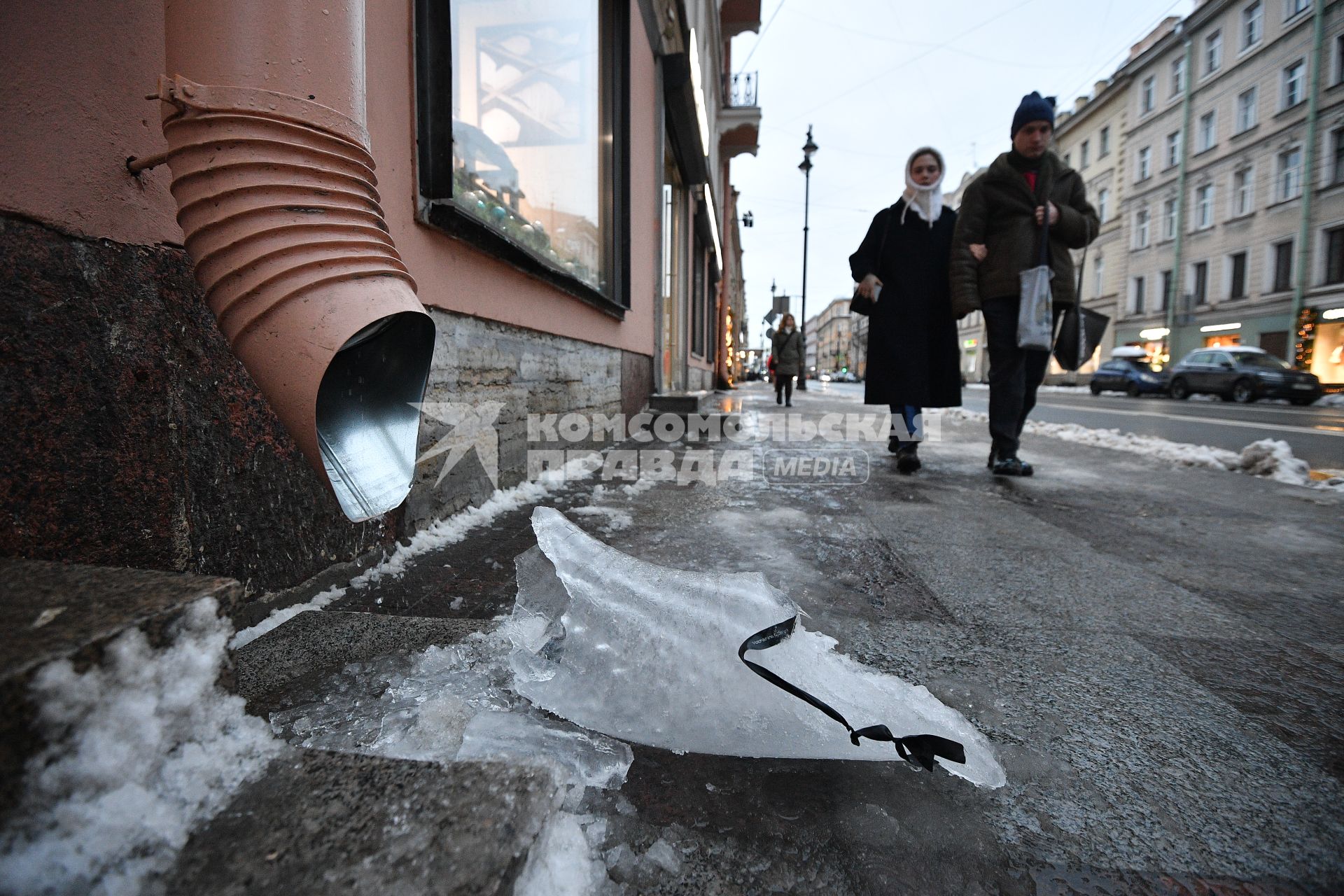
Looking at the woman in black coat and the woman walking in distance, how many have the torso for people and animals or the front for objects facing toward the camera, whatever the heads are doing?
2

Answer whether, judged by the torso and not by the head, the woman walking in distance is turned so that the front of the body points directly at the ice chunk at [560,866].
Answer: yes

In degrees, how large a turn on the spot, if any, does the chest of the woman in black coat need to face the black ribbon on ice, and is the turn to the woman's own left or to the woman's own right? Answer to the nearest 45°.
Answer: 0° — they already face it

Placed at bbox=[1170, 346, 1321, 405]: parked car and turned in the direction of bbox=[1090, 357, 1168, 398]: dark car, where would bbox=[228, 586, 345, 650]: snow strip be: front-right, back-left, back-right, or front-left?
back-left

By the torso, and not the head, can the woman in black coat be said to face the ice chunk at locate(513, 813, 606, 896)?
yes
